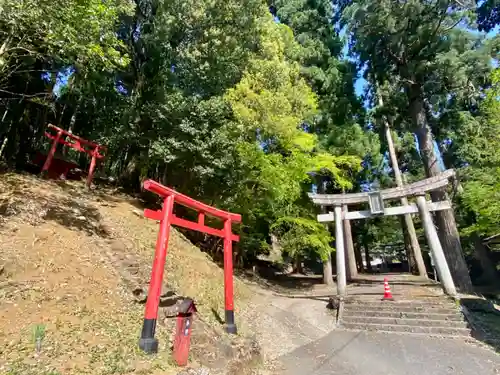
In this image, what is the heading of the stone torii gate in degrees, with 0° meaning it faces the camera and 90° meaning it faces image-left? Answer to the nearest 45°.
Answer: approximately 0°

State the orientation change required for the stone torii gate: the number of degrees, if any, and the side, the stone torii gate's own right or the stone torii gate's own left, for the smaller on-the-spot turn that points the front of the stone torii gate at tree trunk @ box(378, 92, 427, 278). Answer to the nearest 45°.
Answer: approximately 180°

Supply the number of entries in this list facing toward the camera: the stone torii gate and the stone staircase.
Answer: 2

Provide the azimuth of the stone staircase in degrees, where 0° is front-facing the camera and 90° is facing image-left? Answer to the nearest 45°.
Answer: approximately 0°

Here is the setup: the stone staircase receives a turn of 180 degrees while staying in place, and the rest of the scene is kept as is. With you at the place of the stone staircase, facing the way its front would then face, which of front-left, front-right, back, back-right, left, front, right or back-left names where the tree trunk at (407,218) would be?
front

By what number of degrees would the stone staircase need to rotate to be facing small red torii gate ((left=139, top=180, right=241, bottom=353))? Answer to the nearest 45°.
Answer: approximately 45° to its right

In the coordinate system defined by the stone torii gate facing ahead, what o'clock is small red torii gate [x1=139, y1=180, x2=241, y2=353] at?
The small red torii gate is roughly at 1 o'clock from the stone torii gate.
